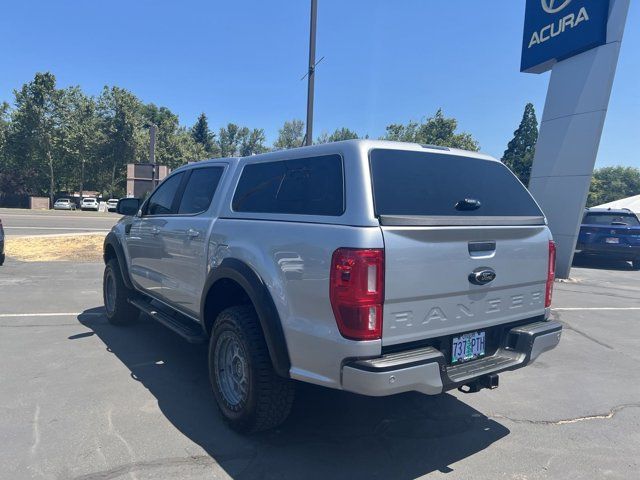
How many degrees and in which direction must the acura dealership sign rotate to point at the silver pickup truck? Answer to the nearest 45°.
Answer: approximately 45° to its left

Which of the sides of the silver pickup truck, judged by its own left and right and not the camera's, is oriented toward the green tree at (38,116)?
front

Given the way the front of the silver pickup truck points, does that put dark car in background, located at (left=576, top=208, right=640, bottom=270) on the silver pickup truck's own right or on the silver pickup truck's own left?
on the silver pickup truck's own right

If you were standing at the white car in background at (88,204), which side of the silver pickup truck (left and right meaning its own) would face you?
front

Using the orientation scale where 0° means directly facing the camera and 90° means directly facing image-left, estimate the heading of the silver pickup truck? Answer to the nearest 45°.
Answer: approximately 135°

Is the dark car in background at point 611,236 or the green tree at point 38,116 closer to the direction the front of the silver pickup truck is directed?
the green tree

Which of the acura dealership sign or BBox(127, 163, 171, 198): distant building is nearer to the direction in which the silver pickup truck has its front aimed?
the distant building

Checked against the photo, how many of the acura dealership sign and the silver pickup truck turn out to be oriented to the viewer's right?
0

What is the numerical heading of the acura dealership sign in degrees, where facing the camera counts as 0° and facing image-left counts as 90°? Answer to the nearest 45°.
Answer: approximately 45°

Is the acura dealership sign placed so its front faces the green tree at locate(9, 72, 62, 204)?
no

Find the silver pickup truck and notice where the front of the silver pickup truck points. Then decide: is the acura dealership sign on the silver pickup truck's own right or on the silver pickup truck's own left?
on the silver pickup truck's own right
